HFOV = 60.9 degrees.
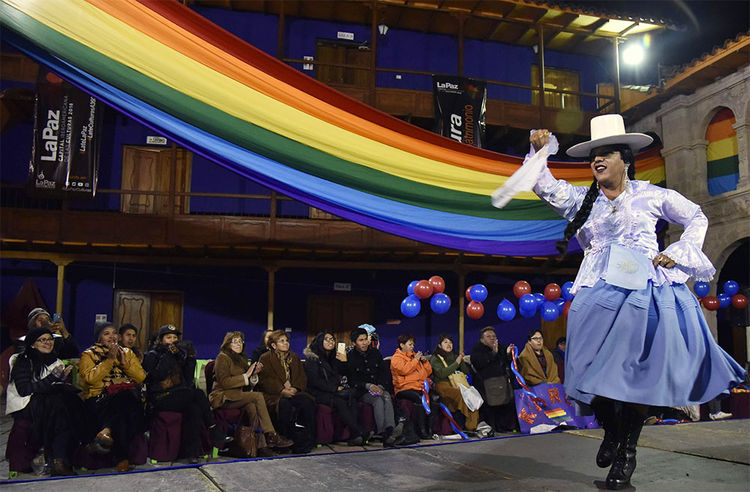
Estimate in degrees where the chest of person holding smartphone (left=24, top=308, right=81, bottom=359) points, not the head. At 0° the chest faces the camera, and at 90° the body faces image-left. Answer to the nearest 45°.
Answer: approximately 315°

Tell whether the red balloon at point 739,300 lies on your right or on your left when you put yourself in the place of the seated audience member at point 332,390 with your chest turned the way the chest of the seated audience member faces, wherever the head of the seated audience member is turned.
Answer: on your left

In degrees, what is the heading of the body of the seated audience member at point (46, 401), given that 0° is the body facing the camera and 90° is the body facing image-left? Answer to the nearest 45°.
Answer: approximately 315°

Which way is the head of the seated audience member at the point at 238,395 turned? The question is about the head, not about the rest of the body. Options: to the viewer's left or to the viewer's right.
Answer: to the viewer's right

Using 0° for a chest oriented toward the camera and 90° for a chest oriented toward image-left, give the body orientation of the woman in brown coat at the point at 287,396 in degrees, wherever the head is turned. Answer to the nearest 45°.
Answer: approximately 315°
